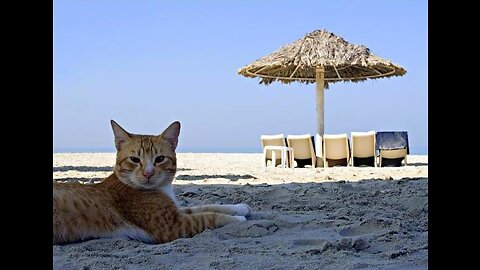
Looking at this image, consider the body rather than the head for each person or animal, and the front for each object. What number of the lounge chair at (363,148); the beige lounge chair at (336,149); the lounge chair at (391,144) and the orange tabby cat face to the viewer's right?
1

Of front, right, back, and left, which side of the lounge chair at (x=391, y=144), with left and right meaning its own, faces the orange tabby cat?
back

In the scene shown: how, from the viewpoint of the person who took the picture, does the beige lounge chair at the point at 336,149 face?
facing away from the viewer

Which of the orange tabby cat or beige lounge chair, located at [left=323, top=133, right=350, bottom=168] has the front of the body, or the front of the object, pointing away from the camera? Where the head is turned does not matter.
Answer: the beige lounge chair

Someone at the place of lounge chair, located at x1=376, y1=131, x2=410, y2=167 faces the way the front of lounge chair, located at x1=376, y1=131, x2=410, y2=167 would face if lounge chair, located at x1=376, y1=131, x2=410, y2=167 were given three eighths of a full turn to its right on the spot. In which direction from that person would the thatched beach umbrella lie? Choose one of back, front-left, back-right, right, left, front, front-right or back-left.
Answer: back

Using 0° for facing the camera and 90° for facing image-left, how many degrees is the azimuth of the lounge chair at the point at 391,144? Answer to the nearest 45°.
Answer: approximately 180°

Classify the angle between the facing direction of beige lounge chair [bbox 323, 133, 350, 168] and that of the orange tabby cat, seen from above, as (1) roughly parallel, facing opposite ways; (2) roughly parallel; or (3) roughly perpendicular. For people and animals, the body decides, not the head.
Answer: roughly perpendicular

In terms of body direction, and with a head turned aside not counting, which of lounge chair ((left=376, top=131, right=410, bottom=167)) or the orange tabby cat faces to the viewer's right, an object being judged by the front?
the orange tabby cat

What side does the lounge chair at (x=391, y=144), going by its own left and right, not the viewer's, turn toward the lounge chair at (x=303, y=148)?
left

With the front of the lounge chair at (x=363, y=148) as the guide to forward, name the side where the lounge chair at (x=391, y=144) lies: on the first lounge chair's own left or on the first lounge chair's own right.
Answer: on the first lounge chair's own right

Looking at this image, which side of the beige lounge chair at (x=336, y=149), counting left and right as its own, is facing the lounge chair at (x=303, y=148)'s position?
left

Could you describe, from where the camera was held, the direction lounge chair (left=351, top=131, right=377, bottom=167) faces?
facing away from the viewer

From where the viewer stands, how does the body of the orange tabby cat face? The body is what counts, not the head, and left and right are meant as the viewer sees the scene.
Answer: facing to the right of the viewer
